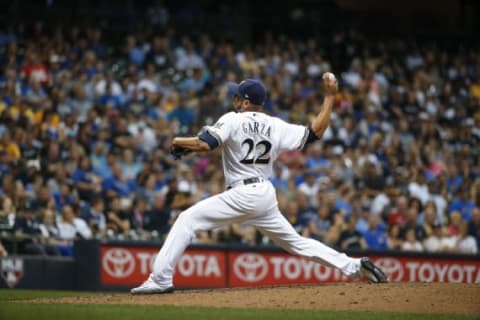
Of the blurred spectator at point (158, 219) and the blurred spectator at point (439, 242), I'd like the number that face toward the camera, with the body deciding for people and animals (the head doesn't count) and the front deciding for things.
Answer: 2

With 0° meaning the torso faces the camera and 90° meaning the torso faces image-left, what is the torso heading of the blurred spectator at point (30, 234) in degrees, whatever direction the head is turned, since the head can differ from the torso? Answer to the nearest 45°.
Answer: approximately 315°

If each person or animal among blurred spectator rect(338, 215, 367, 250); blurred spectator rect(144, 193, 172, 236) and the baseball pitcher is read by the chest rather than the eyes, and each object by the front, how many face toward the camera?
2

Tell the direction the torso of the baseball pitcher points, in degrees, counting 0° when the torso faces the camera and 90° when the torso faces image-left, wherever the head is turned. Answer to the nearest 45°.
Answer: approximately 135°

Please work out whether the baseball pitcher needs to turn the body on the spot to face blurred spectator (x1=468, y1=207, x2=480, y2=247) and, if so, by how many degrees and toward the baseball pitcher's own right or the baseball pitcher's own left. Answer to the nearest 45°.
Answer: approximately 90° to the baseball pitcher's own right

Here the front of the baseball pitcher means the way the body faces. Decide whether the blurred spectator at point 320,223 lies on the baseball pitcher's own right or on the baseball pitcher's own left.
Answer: on the baseball pitcher's own right

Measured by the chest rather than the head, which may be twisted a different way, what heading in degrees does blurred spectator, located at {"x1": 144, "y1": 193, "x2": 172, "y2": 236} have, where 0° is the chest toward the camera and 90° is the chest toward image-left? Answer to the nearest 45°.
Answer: approximately 0°

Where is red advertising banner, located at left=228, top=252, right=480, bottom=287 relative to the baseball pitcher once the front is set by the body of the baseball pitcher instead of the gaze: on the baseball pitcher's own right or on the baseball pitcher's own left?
on the baseball pitcher's own right

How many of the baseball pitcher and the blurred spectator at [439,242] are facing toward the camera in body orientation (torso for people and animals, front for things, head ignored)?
1

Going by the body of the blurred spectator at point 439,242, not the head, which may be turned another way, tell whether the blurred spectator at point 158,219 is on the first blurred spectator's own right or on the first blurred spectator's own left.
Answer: on the first blurred spectator's own right

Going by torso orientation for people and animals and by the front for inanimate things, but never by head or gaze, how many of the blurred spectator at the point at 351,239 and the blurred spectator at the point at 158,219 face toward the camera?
2
